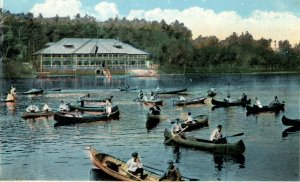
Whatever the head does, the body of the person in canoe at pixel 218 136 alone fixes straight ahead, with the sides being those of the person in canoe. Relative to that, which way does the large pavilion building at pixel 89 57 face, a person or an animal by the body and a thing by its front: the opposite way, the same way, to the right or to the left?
to the right

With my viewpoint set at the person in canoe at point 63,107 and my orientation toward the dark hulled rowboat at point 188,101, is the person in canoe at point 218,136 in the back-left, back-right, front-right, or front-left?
front-right

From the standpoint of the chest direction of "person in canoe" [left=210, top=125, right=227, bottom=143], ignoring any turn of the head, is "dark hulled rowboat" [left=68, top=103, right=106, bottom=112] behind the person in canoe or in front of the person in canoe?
behind

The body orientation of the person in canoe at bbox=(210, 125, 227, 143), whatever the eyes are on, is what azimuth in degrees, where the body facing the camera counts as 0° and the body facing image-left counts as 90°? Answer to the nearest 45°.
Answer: approximately 270°

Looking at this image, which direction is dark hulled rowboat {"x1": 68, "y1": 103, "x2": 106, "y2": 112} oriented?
to the viewer's left

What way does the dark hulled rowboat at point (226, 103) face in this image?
to the viewer's left

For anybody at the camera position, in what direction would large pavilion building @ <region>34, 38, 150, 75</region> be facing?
facing the viewer

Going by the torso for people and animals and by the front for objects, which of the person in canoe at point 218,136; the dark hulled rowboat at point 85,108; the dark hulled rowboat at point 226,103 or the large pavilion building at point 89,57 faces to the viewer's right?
the person in canoe

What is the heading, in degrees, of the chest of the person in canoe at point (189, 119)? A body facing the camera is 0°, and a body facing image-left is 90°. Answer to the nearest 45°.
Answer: approximately 45°
